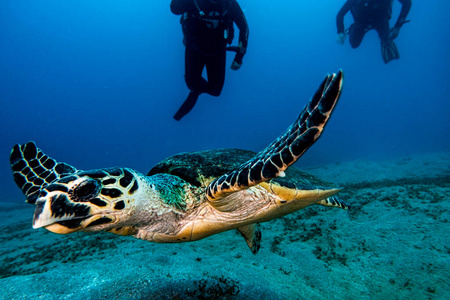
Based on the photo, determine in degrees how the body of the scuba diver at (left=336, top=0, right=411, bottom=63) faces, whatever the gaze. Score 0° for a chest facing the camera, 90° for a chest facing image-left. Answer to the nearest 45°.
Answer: approximately 0°

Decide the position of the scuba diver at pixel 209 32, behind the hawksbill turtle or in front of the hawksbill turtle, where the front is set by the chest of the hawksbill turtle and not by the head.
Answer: behind

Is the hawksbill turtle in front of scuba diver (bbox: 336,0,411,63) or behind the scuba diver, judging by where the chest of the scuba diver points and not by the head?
in front

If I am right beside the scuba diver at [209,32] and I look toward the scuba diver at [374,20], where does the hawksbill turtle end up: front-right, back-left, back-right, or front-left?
back-right

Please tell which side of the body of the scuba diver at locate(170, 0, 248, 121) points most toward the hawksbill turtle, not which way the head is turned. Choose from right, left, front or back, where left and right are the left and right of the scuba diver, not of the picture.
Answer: front

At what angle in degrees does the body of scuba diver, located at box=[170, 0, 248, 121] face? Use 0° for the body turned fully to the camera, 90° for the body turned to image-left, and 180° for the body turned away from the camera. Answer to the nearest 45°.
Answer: approximately 0°
